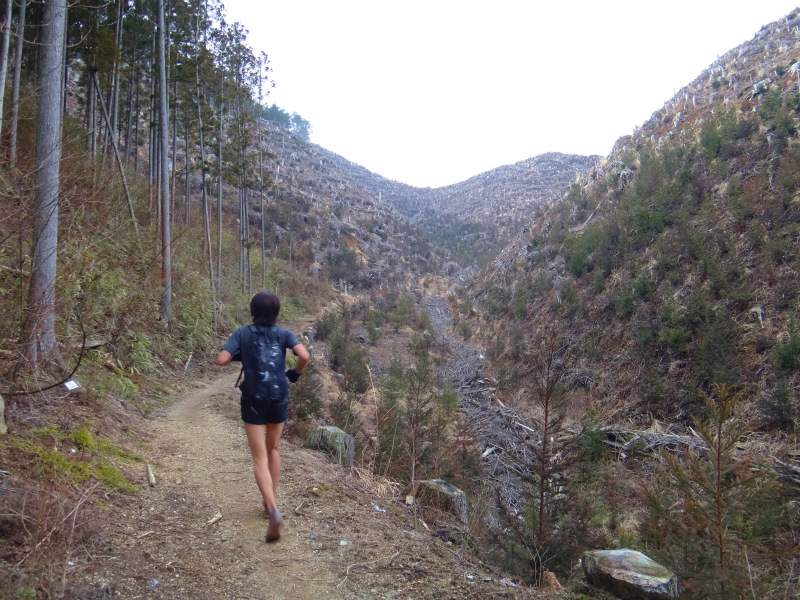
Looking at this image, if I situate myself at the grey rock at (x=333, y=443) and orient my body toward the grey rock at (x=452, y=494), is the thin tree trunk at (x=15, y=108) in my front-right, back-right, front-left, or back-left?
back-right

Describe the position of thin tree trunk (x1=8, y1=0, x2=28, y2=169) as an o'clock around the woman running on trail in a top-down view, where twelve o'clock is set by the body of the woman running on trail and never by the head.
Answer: The thin tree trunk is roughly at 11 o'clock from the woman running on trail.

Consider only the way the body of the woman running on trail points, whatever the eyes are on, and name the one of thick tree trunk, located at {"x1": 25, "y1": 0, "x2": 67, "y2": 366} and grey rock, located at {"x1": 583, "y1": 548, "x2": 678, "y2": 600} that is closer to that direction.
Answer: the thick tree trunk

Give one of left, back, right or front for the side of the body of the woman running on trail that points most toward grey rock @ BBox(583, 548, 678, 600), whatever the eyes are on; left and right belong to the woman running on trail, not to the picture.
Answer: right

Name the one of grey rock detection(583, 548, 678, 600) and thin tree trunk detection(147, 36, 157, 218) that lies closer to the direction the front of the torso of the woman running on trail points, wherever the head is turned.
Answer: the thin tree trunk

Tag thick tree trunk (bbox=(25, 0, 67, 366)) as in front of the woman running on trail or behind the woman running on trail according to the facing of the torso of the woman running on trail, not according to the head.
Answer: in front

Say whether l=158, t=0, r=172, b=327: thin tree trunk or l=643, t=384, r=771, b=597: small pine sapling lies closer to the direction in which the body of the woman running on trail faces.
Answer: the thin tree trunk

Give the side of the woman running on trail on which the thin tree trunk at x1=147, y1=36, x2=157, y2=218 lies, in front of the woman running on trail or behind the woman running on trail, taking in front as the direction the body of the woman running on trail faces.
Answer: in front

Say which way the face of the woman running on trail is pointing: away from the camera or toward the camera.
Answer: away from the camera

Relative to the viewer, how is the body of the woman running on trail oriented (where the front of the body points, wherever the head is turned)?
away from the camera
